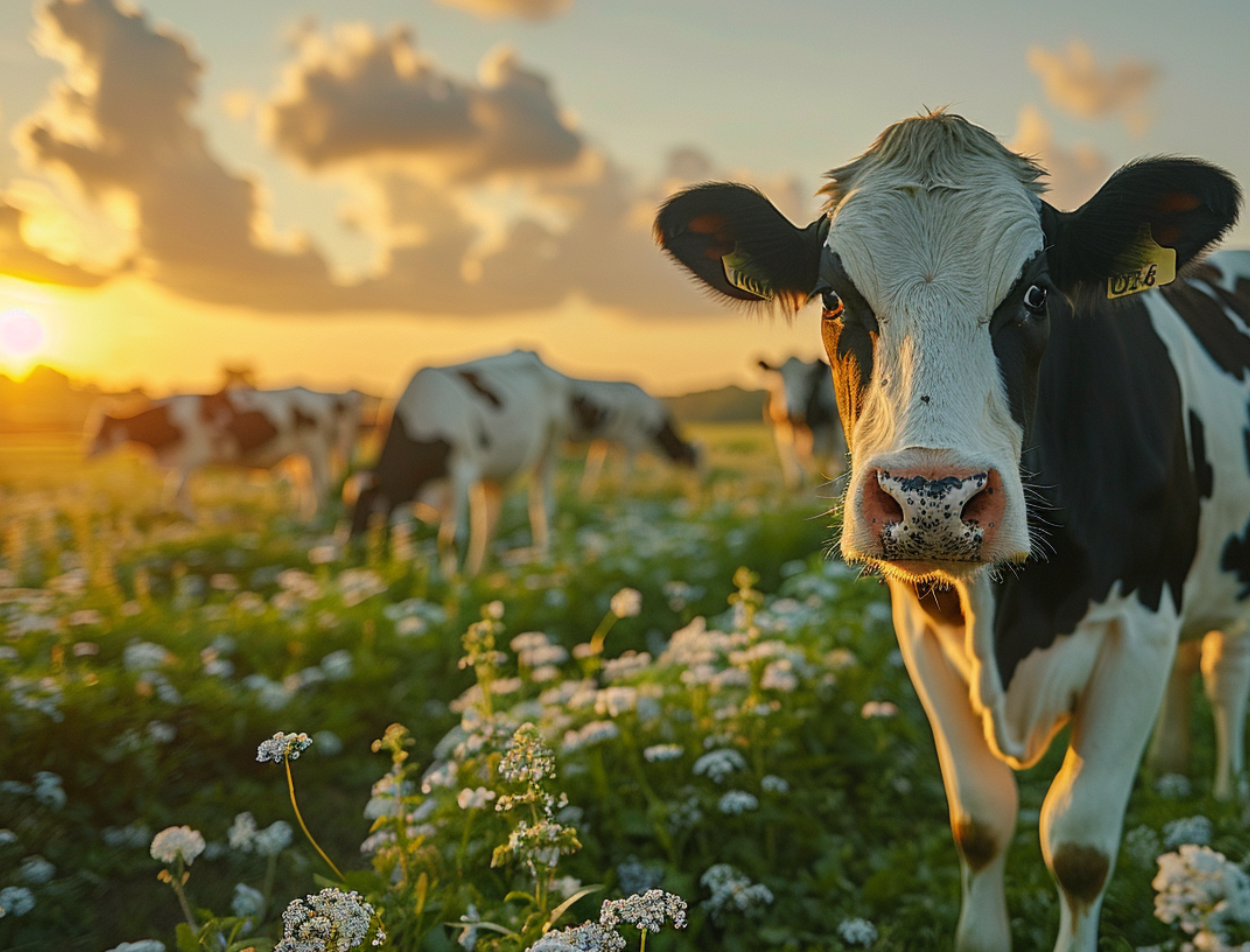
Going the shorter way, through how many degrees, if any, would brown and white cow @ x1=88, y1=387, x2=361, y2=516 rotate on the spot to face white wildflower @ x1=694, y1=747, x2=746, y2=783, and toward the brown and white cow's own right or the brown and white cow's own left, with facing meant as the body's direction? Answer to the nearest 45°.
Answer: approximately 90° to the brown and white cow's own left

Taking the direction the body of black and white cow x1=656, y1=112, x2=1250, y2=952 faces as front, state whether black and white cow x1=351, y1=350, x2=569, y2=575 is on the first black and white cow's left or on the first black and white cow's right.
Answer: on the first black and white cow's right

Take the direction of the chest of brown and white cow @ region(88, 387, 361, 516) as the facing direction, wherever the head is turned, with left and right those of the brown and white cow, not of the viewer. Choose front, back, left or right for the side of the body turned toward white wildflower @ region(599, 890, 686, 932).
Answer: left

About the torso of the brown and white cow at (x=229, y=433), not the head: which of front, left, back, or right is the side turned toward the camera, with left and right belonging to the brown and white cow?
left

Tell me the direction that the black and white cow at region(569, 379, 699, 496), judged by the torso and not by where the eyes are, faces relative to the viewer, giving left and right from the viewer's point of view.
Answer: facing to the right of the viewer

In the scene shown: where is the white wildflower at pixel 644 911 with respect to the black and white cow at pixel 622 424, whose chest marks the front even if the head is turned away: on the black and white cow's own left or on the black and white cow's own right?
on the black and white cow's own right

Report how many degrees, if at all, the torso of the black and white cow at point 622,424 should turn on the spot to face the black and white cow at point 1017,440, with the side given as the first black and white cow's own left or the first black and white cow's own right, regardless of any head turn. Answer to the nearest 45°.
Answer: approximately 90° to the first black and white cow's own right

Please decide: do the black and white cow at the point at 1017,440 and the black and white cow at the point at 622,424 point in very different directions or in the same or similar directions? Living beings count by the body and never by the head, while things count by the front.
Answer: very different directions

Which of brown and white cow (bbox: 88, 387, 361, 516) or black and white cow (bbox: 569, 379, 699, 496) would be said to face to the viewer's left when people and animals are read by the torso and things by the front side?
brown and white cow (bbox: 88, 387, 361, 516)

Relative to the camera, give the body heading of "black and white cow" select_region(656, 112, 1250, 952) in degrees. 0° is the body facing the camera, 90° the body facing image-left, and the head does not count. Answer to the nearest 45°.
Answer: approximately 45°

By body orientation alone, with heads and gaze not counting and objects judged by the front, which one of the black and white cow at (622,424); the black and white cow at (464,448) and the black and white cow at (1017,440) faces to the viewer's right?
the black and white cow at (622,424)

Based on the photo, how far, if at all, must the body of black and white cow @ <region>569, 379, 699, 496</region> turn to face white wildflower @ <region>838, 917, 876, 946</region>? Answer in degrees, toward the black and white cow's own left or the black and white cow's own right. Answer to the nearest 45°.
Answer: approximately 90° to the black and white cow's own right

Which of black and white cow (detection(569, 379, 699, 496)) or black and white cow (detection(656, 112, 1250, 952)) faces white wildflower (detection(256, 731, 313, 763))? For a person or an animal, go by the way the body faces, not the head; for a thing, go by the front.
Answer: black and white cow (detection(656, 112, 1250, 952))

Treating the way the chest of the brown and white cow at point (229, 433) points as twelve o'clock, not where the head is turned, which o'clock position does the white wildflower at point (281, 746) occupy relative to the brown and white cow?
The white wildflower is roughly at 9 o'clock from the brown and white cow.
